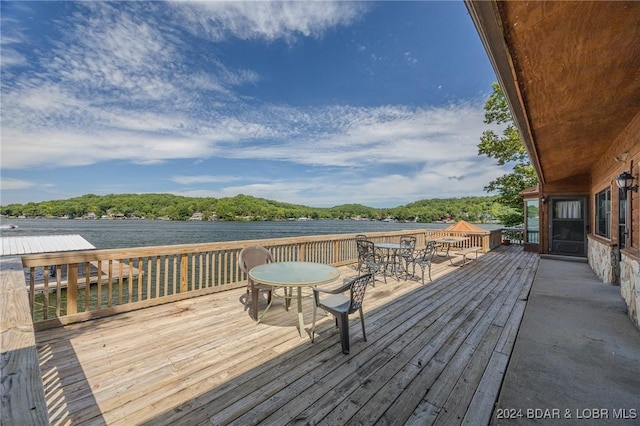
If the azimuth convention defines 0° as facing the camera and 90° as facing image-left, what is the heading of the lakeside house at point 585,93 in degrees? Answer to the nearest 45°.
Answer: approximately 90°

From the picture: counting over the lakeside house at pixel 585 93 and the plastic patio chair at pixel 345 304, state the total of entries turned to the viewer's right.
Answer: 0

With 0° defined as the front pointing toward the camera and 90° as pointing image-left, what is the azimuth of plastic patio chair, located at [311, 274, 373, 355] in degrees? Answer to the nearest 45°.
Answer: approximately 135°

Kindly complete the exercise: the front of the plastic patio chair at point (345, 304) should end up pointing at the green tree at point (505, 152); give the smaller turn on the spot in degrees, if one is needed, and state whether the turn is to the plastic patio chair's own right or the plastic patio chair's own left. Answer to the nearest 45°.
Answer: approximately 90° to the plastic patio chair's own right

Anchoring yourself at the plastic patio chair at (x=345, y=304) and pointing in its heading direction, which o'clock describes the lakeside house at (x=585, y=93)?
The lakeside house is roughly at 4 o'clock from the plastic patio chair.

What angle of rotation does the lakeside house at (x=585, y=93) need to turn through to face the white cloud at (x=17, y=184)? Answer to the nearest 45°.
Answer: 0° — it already faces it

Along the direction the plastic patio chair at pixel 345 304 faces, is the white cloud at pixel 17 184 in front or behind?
in front
